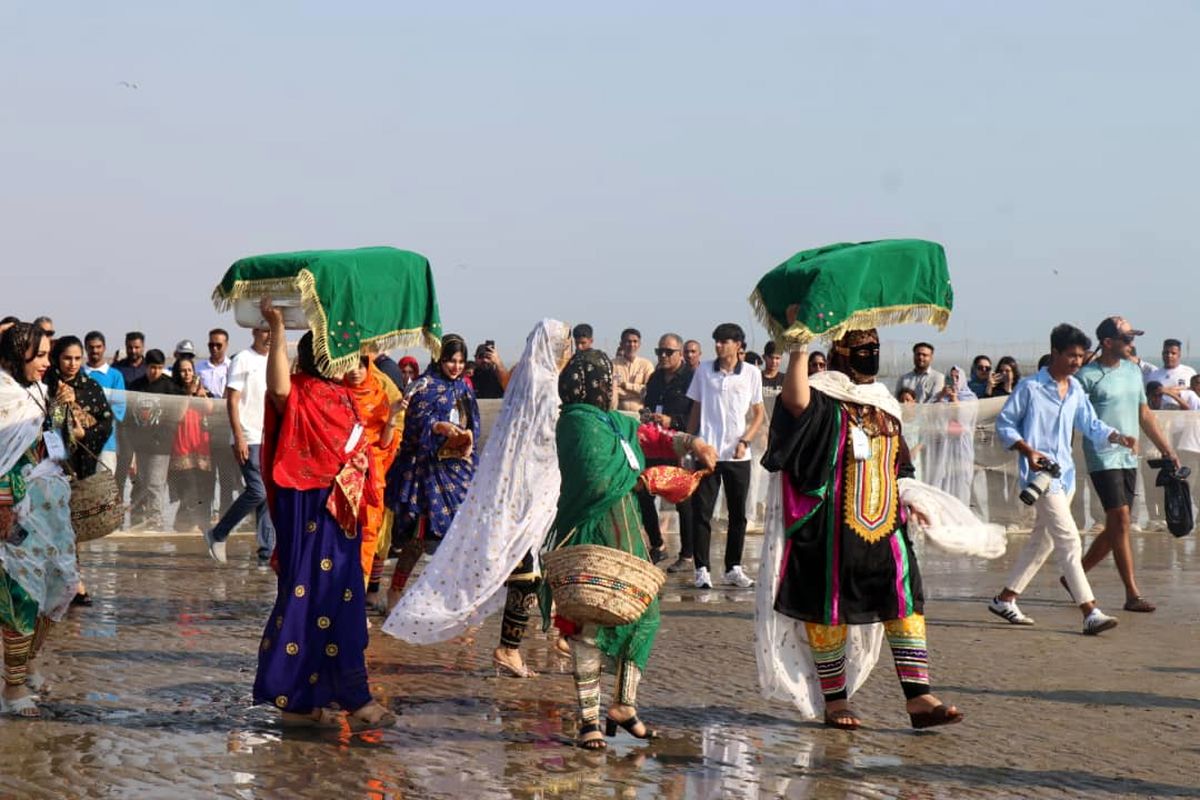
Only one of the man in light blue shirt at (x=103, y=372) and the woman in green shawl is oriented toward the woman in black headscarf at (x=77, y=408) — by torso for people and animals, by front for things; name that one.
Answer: the man in light blue shirt

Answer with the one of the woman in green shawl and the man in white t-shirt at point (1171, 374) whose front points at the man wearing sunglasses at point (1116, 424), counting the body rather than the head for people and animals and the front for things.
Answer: the man in white t-shirt

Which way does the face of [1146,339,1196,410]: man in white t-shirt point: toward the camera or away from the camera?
toward the camera

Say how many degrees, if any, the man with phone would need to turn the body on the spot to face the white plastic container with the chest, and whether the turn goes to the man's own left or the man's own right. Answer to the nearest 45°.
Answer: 0° — they already face it

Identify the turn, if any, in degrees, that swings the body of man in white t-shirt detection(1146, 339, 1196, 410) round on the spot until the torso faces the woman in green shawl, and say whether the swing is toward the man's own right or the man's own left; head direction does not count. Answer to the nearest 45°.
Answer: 0° — they already face them

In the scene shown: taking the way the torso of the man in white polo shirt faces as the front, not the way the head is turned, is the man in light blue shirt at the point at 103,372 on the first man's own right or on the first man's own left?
on the first man's own right

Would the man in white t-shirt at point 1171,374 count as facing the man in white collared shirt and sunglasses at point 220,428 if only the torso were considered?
no

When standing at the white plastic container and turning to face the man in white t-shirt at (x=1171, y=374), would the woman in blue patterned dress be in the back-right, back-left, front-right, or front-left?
front-left

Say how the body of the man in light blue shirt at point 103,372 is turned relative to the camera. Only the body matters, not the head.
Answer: toward the camera

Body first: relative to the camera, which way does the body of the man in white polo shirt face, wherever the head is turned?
toward the camera

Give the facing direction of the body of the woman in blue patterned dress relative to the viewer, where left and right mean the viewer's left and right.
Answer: facing the viewer and to the right of the viewer

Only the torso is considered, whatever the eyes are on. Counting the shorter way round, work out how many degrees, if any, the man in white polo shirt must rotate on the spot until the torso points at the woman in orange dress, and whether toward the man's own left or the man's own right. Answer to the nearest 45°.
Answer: approximately 45° to the man's own right

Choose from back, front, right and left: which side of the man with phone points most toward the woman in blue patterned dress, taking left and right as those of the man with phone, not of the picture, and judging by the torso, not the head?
front

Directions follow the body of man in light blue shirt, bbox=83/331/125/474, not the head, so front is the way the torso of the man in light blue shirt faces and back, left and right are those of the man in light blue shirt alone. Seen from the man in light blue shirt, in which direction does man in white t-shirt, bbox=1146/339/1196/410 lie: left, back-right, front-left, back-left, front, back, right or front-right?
left
